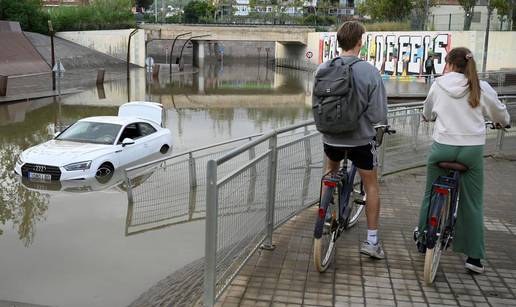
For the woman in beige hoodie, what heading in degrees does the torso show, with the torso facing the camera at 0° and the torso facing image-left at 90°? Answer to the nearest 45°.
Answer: approximately 180°

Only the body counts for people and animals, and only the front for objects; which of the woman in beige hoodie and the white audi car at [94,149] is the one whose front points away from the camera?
the woman in beige hoodie

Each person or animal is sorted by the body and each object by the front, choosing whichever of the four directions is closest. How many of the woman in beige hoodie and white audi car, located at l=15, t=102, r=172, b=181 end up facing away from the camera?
1

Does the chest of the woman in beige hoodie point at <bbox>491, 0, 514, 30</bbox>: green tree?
yes

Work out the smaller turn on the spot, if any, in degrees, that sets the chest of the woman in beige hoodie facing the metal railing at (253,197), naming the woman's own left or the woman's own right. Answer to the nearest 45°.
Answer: approximately 90° to the woman's own left

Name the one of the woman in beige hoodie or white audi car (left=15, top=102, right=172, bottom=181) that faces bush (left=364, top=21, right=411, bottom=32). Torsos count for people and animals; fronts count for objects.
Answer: the woman in beige hoodie

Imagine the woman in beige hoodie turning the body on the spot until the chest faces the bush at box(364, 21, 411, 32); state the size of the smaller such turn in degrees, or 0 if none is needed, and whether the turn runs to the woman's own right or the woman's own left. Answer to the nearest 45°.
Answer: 0° — they already face it

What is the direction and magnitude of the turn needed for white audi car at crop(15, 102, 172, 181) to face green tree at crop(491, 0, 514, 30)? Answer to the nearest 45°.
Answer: approximately 180°

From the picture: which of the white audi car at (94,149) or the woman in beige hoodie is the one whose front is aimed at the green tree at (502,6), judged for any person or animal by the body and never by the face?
the woman in beige hoodie

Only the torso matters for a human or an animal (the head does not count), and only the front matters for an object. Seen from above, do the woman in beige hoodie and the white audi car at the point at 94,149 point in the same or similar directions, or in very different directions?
very different directions

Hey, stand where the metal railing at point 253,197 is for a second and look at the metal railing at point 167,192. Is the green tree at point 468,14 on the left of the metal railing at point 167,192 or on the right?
right

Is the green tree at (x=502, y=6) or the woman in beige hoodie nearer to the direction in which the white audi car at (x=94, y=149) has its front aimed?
the woman in beige hoodie

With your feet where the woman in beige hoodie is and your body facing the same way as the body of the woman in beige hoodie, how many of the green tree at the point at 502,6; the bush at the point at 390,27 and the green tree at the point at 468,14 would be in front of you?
3

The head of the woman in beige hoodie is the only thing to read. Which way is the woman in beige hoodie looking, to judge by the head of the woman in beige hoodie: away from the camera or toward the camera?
away from the camera

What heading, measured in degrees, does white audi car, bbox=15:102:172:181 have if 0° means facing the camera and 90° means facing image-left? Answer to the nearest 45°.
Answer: approximately 45°

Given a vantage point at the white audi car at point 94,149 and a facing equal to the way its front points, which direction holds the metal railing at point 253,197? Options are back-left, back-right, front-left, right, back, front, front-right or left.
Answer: front-left

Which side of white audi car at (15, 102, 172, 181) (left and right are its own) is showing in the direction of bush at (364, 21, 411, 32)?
back

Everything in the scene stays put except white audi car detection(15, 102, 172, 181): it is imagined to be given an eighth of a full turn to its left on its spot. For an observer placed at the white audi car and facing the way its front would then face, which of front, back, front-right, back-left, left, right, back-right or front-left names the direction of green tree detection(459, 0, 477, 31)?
back-left
